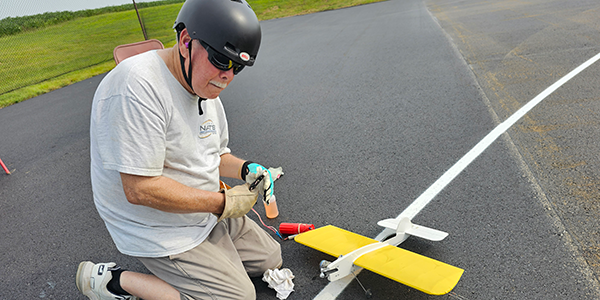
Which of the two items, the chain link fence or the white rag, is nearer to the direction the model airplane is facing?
the white rag

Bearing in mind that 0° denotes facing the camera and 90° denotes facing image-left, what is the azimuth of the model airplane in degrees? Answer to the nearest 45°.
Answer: approximately 45°

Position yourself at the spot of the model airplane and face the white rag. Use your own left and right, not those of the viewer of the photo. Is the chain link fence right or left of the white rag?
right

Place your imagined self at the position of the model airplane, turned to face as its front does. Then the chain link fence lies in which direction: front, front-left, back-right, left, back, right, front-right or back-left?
right

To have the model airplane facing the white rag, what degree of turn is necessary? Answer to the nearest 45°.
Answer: approximately 45° to its right
